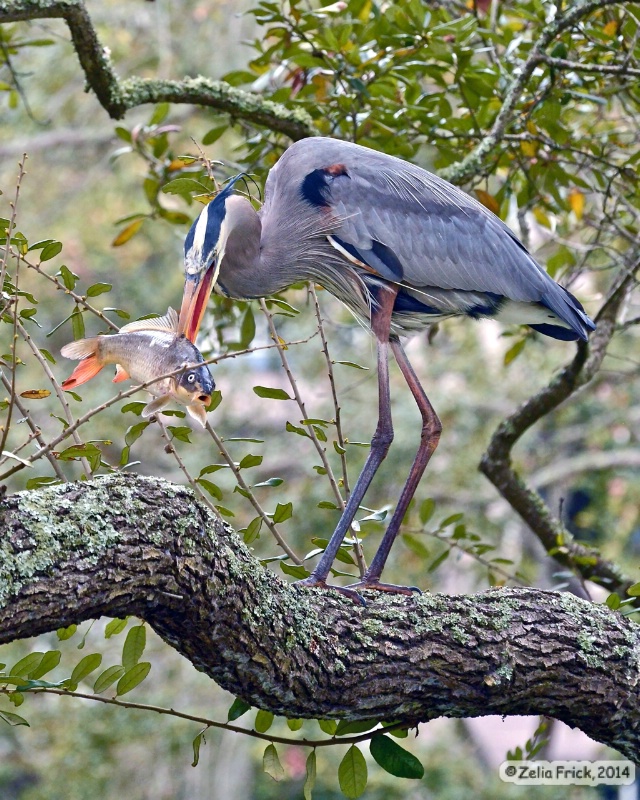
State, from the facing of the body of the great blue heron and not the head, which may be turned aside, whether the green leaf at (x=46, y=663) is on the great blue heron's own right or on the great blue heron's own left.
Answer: on the great blue heron's own left

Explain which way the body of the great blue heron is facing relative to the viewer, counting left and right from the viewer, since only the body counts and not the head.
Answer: facing to the left of the viewer

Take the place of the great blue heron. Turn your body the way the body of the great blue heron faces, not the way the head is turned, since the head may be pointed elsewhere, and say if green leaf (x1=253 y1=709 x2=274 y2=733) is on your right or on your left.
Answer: on your left
